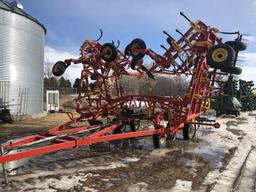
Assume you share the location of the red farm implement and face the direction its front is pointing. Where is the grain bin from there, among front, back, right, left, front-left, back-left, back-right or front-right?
right

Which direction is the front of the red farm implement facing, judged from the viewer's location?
facing the viewer and to the left of the viewer
